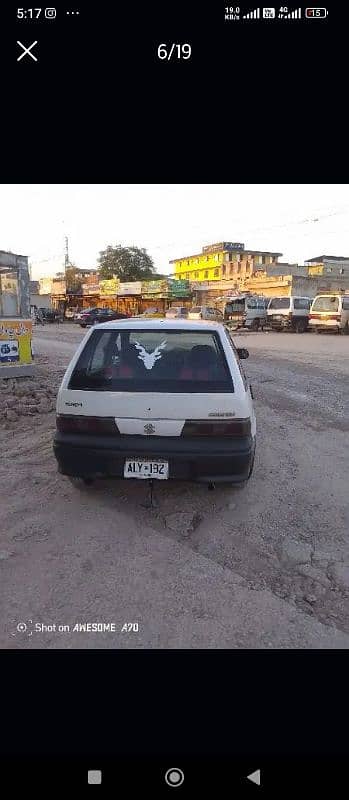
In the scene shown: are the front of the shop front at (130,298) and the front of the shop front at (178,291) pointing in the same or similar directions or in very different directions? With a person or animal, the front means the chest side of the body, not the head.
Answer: same or similar directions

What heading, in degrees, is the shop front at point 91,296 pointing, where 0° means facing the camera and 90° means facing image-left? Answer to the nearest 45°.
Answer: approximately 0°

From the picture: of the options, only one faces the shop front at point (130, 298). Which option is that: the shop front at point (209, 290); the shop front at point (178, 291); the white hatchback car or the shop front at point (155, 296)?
the white hatchback car

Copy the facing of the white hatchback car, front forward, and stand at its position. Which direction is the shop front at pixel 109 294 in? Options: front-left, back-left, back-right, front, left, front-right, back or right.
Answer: front

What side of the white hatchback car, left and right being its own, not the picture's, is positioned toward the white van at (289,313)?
front

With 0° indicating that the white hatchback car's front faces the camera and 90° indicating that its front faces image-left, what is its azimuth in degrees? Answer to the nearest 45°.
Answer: approximately 180°

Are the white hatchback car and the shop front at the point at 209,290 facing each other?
yes

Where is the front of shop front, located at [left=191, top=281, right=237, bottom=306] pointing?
toward the camera

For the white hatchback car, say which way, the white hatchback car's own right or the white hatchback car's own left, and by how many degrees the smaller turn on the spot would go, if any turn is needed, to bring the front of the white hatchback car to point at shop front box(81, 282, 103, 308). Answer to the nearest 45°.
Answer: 0° — it already faces it
